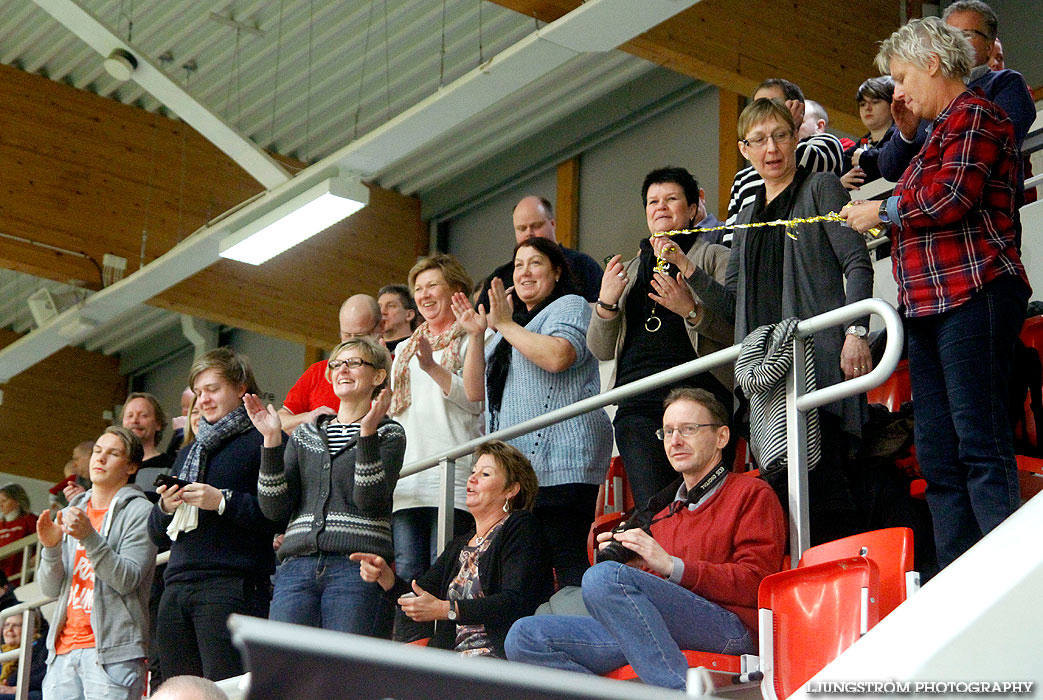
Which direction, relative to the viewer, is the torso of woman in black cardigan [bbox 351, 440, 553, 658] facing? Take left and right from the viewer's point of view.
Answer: facing the viewer and to the left of the viewer

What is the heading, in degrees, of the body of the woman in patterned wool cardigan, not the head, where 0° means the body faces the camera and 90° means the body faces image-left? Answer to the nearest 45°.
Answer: approximately 45°

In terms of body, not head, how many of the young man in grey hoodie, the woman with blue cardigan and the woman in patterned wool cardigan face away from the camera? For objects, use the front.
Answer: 0

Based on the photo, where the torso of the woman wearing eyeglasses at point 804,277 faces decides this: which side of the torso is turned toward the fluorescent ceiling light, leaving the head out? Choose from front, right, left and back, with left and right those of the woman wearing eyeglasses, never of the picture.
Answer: right

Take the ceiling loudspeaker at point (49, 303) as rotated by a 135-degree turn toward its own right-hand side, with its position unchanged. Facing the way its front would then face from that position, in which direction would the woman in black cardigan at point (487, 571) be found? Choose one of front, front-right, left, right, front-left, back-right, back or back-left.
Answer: back

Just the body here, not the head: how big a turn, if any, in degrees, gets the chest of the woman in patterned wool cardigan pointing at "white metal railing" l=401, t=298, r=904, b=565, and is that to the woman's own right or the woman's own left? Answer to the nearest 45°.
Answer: approximately 90° to the woman's own left

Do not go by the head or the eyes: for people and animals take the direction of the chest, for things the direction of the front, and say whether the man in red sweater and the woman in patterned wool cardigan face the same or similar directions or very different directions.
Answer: same or similar directions

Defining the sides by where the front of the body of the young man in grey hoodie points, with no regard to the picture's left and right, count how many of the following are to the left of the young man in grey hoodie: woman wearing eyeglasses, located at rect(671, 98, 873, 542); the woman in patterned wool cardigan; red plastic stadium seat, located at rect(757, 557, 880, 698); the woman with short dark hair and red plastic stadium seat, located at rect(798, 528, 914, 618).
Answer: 5

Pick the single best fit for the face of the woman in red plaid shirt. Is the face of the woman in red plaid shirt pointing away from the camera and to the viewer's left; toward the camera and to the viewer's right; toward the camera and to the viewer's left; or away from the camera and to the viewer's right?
toward the camera and to the viewer's left

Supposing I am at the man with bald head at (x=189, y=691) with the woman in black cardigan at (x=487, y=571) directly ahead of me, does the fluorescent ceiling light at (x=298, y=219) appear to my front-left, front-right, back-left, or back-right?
front-left

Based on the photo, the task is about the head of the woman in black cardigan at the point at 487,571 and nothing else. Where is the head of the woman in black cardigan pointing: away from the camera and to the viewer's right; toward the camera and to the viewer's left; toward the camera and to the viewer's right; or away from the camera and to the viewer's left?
toward the camera and to the viewer's left

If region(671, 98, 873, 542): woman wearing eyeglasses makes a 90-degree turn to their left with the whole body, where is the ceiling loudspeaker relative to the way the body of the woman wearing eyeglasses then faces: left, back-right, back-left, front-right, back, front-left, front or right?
back

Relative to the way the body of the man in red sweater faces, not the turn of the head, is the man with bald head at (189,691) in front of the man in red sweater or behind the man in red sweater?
in front

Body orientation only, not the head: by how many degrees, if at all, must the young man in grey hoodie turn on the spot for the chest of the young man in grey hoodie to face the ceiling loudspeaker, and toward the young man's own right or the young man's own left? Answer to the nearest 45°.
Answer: approximately 135° to the young man's own right

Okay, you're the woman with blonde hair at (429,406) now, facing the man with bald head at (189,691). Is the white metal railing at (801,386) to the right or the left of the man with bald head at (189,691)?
left

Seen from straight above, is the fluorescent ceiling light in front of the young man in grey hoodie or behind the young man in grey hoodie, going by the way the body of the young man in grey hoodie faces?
behind

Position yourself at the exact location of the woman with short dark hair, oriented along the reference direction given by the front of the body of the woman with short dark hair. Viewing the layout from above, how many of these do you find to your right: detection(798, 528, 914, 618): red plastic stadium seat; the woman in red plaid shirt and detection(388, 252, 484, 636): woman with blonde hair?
1
